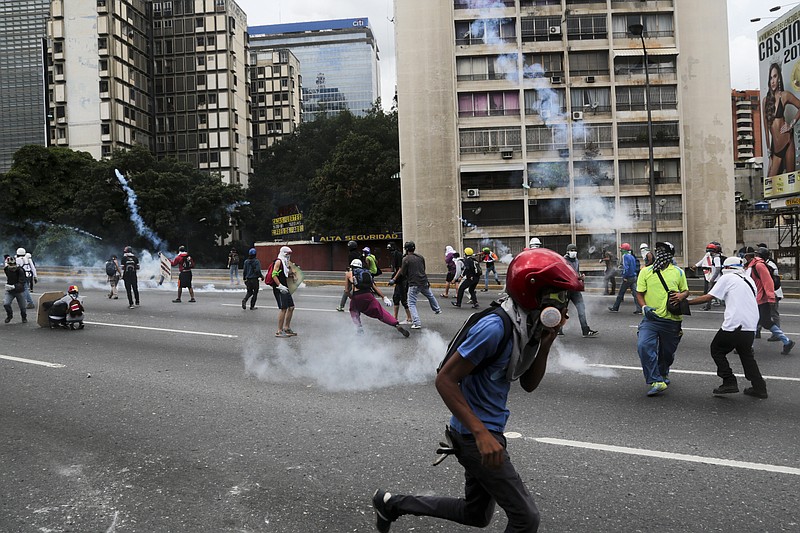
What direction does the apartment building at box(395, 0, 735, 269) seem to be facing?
toward the camera

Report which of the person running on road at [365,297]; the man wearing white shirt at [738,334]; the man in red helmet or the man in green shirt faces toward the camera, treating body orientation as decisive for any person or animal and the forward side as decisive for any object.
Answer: the man in green shirt

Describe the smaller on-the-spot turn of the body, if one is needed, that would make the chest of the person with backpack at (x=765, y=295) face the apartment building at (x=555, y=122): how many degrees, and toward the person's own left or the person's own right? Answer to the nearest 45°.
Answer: approximately 90° to the person's own right

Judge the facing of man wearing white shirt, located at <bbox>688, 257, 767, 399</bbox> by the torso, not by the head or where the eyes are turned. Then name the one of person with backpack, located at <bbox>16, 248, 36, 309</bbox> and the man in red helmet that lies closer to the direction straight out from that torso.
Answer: the person with backpack

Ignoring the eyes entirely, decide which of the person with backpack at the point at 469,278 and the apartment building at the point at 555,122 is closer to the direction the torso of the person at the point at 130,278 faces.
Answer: the apartment building

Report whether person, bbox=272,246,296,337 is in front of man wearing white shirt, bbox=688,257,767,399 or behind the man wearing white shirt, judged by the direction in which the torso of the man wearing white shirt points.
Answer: in front

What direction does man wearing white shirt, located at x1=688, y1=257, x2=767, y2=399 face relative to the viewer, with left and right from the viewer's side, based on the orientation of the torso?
facing away from the viewer and to the left of the viewer

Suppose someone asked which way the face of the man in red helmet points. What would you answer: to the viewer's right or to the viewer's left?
to the viewer's right

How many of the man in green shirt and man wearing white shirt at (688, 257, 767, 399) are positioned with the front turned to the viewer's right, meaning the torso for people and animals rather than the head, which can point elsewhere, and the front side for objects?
0

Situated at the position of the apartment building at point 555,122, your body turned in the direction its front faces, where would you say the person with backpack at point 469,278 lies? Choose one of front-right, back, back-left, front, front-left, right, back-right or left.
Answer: front

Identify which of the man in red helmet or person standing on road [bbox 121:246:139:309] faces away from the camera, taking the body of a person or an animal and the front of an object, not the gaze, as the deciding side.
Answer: the person standing on road
